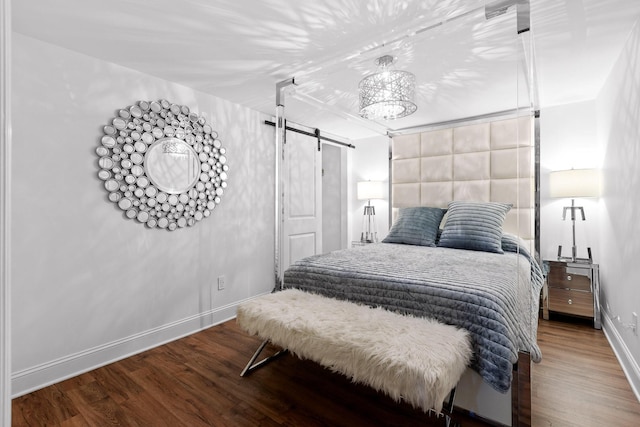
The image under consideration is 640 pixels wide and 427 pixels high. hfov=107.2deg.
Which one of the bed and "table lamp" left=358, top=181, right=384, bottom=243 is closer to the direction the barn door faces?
the bed

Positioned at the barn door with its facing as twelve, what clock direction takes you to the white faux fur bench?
The white faux fur bench is roughly at 1 o'clock from the barn door.

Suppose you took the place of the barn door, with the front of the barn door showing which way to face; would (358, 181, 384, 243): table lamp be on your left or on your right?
on your left

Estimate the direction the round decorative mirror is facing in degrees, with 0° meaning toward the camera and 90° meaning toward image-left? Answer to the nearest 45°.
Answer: approximately 315°

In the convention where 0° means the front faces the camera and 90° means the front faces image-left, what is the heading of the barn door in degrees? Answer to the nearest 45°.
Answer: approximately 315°

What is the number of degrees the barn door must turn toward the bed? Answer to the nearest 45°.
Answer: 0° — it already faces it
